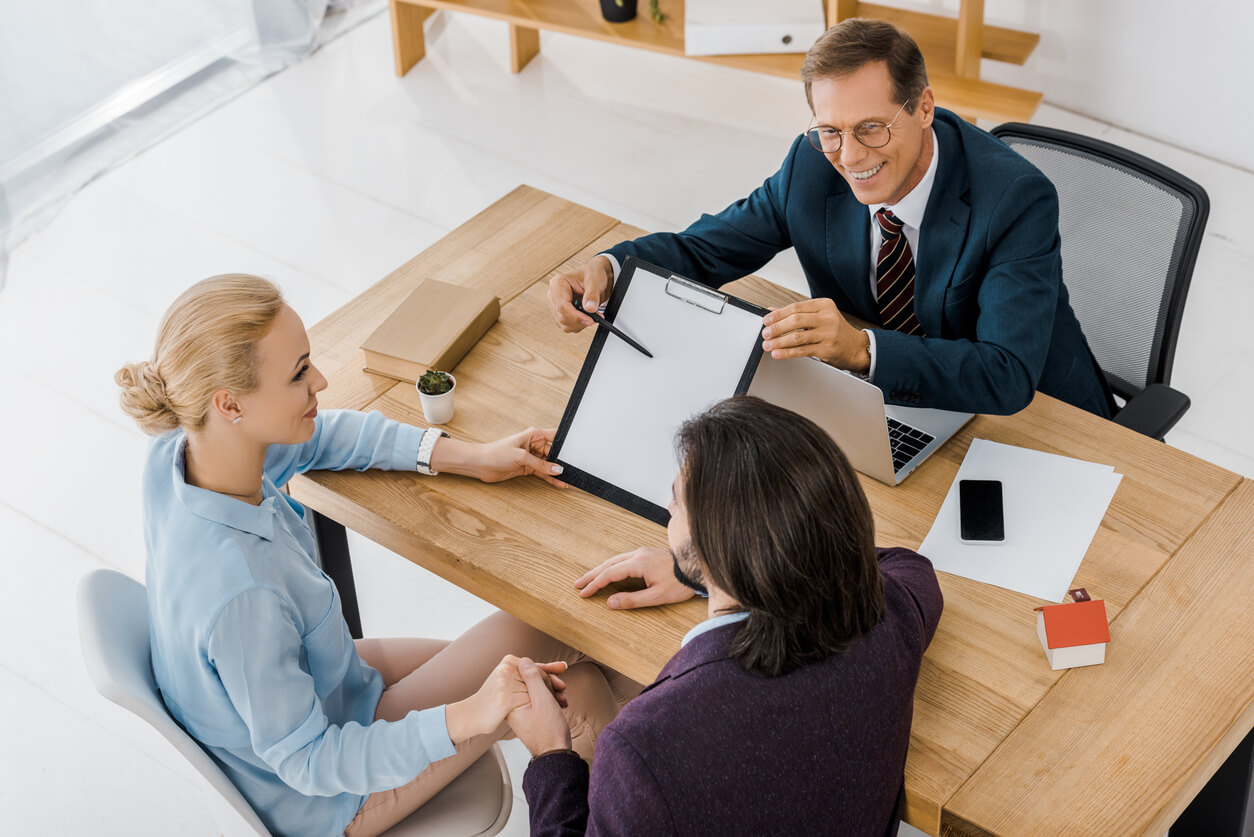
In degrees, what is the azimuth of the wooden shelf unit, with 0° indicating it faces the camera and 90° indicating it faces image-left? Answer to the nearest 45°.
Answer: approximately 45°

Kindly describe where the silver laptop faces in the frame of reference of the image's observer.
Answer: facing away from the viewer and to the right of the viewer

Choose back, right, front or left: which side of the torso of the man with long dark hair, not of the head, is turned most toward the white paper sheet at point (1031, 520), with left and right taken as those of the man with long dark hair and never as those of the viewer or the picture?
right

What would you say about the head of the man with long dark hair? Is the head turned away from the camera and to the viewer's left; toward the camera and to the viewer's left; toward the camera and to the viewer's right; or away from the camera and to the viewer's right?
away from the camera and to the viewer's left

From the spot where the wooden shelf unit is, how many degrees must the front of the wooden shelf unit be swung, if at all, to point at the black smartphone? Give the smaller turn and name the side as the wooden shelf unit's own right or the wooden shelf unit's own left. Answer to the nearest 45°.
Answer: approximately 45° to the wooden shelf unit's own left

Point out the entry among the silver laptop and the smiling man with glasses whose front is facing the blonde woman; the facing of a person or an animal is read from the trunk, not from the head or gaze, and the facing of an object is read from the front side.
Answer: the smiling man with glasses

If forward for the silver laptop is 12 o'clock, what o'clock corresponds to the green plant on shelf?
The green plant on shelf is roughly at 10 o'clock from the silver laptop.

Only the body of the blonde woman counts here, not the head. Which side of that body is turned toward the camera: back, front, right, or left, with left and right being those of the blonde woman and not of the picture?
right
